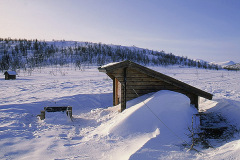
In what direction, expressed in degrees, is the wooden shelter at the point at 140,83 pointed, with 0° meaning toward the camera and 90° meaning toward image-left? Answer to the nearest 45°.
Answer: approximately 90°
